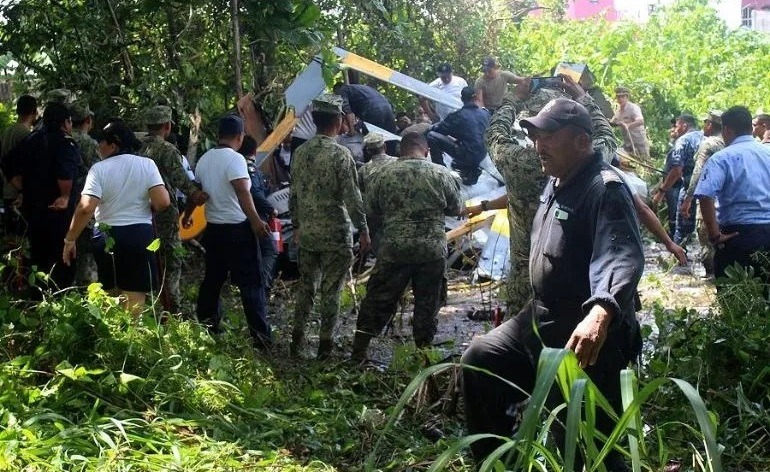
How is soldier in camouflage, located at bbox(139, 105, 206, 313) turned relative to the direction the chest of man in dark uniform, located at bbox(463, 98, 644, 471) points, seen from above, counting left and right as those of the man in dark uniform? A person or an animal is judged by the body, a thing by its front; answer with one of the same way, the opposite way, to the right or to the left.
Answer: the opposite way

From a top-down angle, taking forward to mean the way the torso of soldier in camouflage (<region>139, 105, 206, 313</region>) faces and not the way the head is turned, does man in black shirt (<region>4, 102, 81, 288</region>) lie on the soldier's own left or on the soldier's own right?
on the soldier's own left

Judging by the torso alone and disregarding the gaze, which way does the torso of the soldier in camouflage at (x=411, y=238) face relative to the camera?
away from the camera

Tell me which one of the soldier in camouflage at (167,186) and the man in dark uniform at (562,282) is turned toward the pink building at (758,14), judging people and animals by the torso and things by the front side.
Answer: the soldier in camouflage

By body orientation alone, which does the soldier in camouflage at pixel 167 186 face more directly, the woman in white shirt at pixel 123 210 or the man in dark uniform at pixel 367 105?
the man in dark uniform

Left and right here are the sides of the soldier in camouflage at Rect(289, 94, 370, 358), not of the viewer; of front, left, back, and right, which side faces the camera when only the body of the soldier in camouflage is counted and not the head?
back

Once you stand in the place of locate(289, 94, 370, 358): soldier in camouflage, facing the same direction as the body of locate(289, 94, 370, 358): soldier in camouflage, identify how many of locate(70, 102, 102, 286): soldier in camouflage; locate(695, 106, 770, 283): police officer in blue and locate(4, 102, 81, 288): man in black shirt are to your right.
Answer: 1

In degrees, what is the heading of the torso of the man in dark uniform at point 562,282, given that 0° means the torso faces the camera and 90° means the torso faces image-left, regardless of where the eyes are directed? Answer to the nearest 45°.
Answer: approximately 45°

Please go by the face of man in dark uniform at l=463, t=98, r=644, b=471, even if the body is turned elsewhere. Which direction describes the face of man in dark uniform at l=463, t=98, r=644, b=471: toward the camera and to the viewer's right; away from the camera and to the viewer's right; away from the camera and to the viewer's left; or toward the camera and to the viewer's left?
toward the camera and to the viewer's left

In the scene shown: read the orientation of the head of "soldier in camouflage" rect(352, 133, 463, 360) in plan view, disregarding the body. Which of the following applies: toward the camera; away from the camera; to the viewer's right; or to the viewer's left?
away from the camera

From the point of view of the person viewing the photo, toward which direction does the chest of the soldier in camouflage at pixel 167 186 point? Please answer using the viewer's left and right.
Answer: facing away from the viewer and to the right of the viewer

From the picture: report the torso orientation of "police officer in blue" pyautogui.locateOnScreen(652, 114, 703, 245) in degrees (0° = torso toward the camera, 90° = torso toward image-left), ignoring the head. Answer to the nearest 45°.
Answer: approximately 90°
